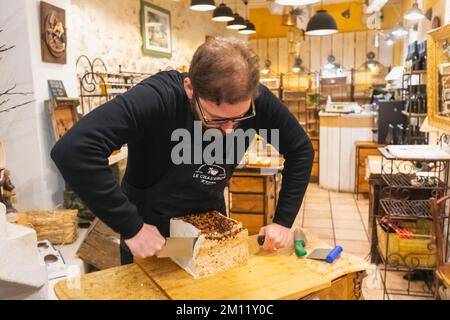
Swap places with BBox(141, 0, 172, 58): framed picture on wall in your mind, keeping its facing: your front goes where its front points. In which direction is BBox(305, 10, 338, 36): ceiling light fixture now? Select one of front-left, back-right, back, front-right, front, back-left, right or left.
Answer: front

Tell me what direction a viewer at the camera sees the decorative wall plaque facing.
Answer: facing the viewer and to the right of the viewer

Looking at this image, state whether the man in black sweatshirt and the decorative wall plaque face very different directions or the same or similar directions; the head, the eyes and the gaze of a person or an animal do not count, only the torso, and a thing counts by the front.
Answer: same or similar directions

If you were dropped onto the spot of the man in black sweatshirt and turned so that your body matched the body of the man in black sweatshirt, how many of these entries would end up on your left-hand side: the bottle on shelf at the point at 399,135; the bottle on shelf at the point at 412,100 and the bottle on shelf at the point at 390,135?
3

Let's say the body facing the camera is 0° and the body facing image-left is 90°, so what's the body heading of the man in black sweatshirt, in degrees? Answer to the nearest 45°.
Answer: approximately 315°

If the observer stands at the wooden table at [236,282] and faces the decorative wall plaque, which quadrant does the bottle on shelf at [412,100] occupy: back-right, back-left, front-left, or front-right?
front-right

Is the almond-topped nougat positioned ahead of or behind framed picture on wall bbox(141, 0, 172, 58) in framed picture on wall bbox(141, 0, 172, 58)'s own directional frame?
ahead

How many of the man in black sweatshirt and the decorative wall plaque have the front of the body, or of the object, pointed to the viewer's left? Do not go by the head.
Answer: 0

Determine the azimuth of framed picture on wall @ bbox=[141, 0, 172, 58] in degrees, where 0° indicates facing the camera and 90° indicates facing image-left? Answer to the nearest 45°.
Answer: approximately 315°

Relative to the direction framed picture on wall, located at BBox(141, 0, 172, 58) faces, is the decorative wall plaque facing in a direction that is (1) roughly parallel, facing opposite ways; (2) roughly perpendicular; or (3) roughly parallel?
roughly parallel

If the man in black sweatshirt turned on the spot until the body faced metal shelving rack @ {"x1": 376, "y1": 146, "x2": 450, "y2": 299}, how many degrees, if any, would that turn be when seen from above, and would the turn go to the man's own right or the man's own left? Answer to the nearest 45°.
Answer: approximately 90° to the man's own left
